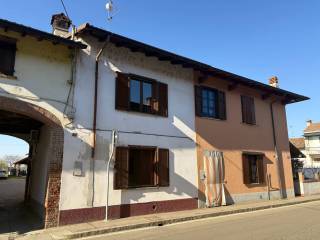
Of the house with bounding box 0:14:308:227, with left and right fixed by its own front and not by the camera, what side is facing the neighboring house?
left

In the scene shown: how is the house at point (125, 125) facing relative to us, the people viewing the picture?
facing the viewer and to the right of the viewer
